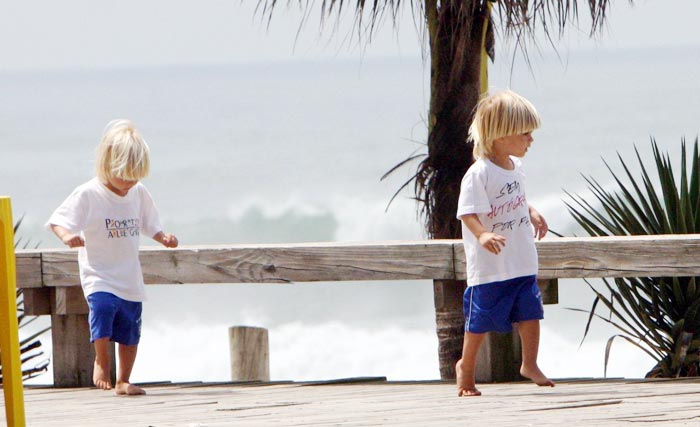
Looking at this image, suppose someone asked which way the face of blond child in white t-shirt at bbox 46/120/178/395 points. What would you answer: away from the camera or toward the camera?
toward the camera

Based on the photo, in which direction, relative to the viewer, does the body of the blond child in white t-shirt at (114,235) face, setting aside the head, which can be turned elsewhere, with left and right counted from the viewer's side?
facing the viewer and to the right of the viewer

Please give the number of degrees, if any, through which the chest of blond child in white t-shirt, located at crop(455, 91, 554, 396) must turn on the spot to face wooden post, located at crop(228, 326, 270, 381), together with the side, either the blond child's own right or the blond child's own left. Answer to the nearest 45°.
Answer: approximately 180°

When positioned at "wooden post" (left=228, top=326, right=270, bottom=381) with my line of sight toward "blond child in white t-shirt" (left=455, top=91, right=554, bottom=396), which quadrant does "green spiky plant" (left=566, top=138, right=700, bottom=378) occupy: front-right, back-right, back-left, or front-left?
front-left

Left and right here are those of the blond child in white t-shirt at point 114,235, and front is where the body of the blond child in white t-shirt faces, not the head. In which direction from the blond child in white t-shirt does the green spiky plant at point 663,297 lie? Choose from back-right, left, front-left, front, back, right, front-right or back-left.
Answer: front-left

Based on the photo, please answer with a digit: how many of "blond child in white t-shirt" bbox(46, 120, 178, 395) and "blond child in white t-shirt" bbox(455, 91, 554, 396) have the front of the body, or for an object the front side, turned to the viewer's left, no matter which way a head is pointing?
0

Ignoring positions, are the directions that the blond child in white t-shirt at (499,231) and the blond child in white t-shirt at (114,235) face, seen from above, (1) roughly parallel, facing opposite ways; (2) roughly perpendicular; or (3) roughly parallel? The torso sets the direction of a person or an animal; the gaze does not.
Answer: roughly parallel

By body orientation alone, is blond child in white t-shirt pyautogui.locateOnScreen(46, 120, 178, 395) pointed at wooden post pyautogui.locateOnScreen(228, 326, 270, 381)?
no

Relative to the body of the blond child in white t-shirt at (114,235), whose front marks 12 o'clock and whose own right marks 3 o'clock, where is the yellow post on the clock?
The yellow post is roughly at 2 o'clock from the blond child in white t-shirt.

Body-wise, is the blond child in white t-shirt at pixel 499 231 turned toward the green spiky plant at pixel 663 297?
no
